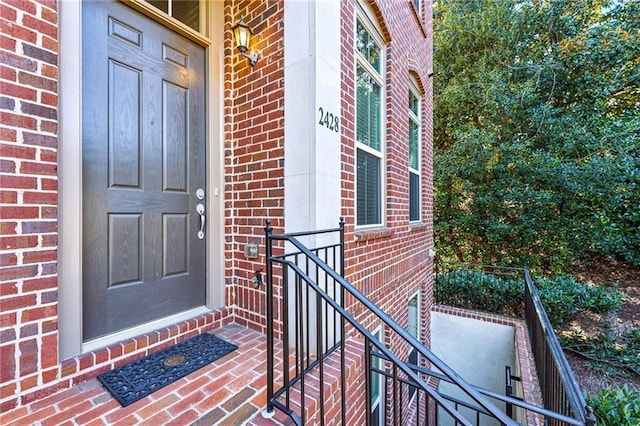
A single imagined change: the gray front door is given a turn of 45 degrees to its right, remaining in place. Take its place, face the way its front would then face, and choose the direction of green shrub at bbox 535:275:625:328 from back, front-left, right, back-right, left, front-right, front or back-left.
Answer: left

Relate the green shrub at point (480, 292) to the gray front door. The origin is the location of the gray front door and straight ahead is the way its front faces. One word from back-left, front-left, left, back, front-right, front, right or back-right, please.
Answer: front-left

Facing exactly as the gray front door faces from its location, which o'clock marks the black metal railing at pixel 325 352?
The black metal railing is roughly at 12 o'clock from the gray front door.

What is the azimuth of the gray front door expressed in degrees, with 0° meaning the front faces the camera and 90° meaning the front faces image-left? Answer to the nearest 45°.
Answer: approximately 315°

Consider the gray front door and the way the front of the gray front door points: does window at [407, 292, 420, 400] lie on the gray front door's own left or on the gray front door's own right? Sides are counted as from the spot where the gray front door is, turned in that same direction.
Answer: on the gray front door's own left

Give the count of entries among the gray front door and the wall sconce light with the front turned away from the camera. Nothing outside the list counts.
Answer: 0

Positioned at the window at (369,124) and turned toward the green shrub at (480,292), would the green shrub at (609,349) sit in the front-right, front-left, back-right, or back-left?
front-right
